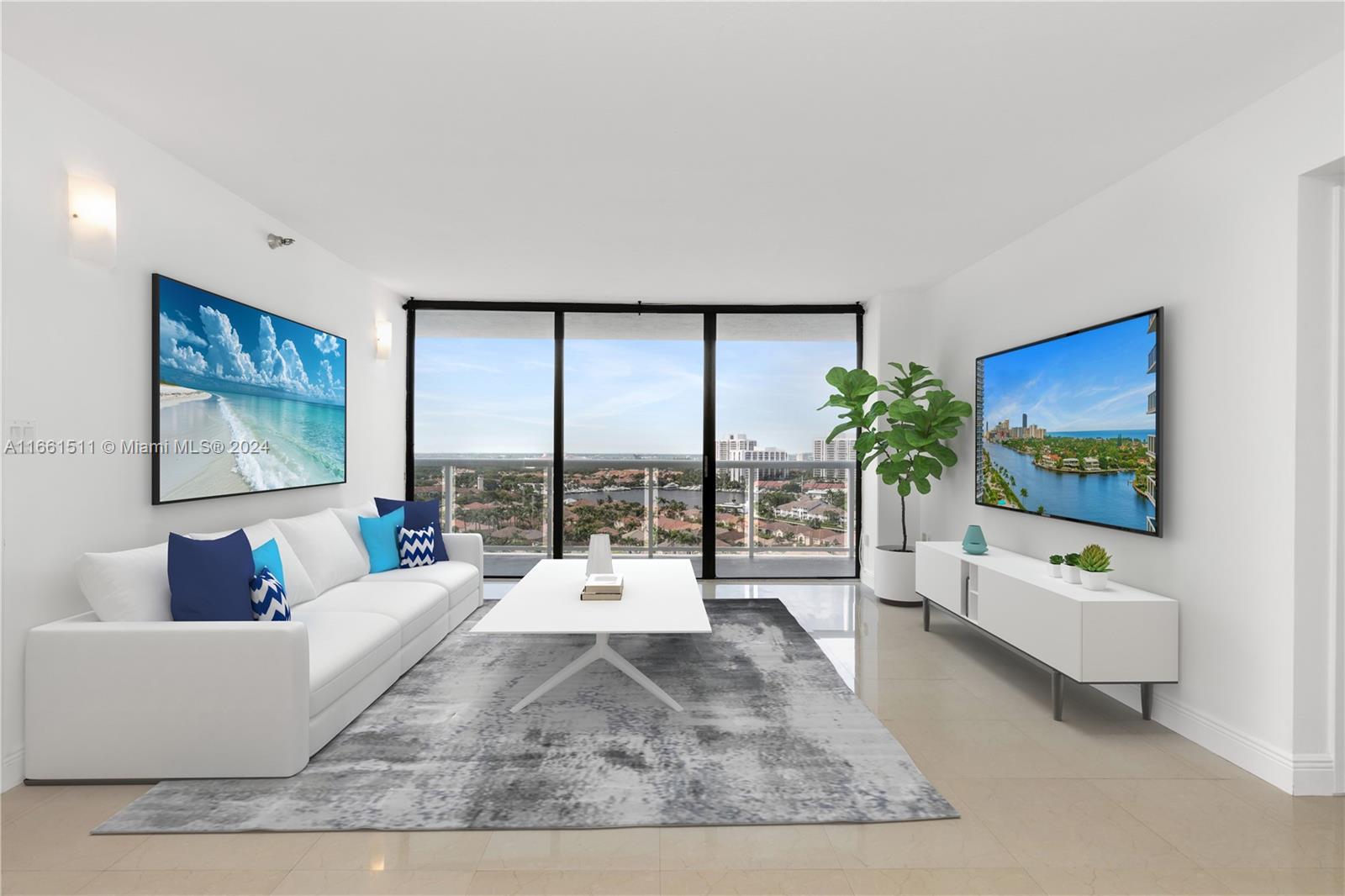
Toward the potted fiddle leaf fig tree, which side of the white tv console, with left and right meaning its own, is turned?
right

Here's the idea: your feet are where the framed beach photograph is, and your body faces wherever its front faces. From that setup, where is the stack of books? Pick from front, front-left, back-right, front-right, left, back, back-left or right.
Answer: front

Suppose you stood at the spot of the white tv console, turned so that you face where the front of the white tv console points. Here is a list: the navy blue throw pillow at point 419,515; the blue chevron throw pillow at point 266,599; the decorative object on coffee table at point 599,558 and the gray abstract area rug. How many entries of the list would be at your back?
0

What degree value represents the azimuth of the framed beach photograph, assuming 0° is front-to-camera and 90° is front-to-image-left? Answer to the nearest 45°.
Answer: approximately 315°

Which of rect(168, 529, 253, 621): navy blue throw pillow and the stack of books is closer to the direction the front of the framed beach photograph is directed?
the stack of books

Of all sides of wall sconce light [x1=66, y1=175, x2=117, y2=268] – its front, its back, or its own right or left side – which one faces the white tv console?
front

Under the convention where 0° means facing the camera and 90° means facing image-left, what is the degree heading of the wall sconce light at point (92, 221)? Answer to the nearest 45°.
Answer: approximately 315°

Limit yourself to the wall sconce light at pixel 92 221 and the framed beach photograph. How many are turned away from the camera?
0

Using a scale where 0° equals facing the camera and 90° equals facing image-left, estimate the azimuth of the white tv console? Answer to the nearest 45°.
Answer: approximately 45°

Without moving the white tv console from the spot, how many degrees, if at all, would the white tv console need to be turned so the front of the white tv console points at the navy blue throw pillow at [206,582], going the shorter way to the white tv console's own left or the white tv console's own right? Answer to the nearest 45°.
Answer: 0° — it already faces it

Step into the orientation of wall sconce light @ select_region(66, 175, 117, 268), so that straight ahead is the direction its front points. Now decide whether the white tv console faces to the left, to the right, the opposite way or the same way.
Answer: the opposite way

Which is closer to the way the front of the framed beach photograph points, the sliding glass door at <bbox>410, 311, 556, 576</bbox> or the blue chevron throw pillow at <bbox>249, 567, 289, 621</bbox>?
the blue chevron throw pillow

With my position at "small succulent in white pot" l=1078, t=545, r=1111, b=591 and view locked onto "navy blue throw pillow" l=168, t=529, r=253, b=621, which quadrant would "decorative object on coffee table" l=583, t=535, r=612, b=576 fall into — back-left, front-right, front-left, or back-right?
front-right

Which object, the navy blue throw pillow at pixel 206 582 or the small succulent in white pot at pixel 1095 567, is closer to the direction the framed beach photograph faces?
the small succulent in white pot

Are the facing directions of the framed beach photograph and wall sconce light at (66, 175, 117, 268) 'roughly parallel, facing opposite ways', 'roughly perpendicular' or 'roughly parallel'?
roughly parallel

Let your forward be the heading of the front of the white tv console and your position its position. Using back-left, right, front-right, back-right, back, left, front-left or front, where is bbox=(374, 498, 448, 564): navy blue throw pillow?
front-right

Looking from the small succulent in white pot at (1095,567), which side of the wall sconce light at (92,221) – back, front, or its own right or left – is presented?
front

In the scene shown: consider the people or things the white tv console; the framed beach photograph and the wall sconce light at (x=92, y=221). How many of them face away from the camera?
0

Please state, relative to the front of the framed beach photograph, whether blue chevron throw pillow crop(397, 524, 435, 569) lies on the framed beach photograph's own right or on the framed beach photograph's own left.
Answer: on the framed beach photograph's own left
